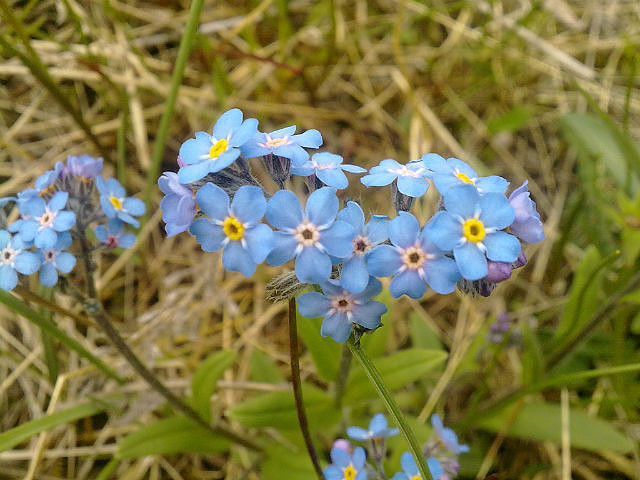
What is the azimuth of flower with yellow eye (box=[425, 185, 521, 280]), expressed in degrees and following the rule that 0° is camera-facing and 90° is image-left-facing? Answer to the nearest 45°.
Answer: approximately 0°

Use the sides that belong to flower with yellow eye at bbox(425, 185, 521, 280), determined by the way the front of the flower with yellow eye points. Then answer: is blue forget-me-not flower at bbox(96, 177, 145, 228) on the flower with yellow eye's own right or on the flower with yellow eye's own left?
on the flower with yellow eye's own right

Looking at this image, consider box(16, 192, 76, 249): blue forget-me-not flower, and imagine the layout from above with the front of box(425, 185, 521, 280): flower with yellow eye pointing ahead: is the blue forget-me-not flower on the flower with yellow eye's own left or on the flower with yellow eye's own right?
on the flower with yellow eye's own right
